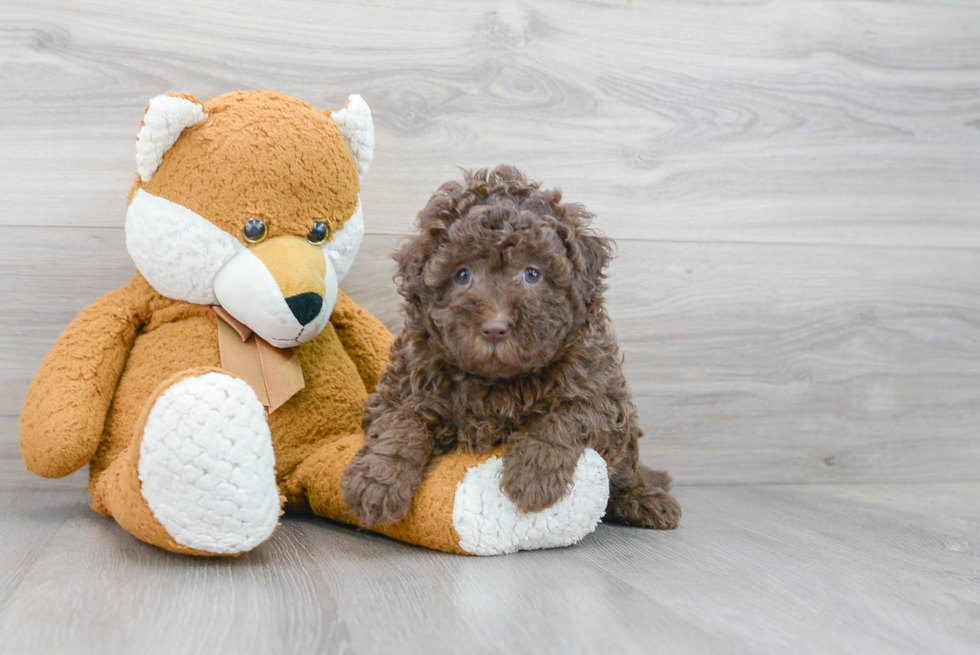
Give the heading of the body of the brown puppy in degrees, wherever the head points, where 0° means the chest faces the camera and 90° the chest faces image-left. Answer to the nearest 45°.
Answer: approximately 0°

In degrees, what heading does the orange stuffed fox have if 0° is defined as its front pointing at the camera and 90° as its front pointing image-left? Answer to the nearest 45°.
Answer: approximately 315°
